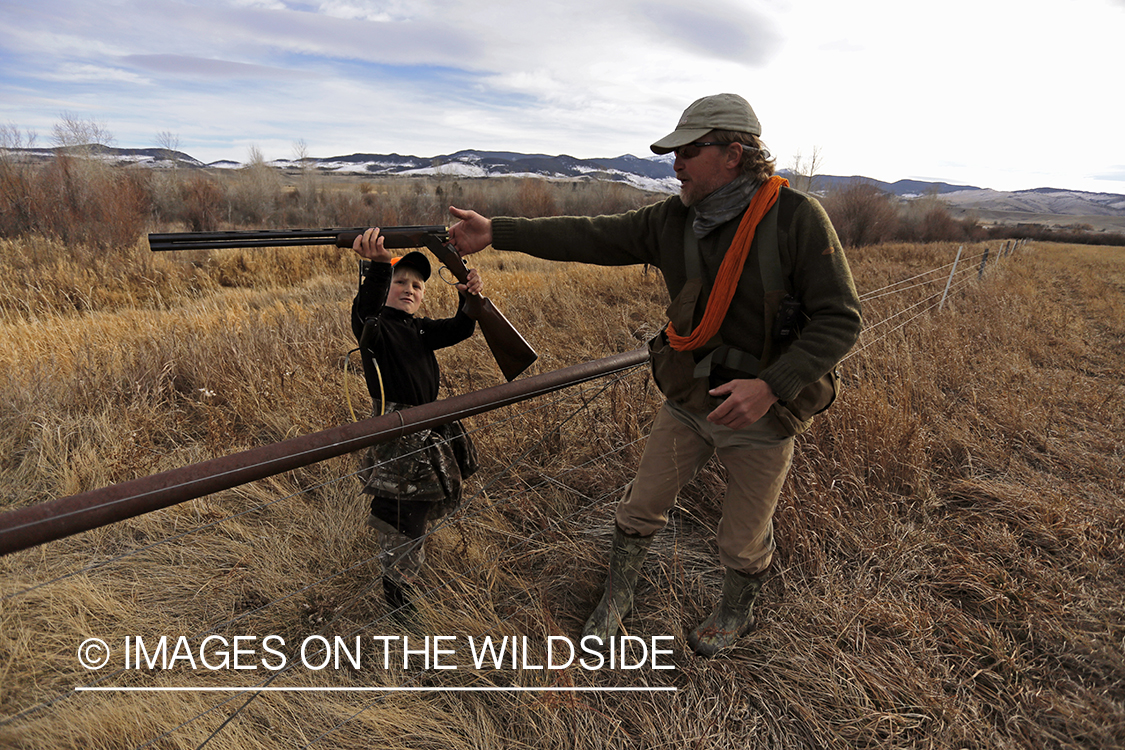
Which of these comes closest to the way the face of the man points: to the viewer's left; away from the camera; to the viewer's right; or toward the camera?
to the viewer's left

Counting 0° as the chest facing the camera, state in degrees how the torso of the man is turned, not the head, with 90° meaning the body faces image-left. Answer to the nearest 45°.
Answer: approximately 45°
